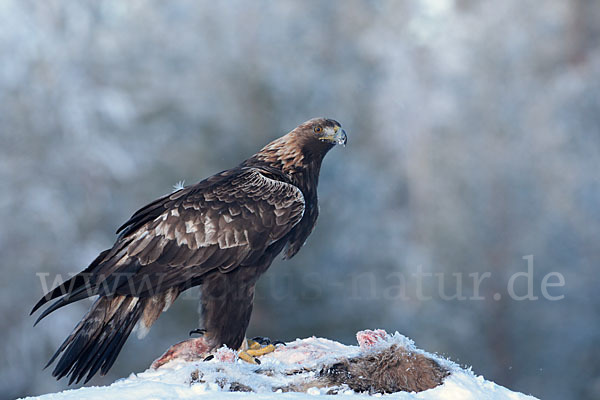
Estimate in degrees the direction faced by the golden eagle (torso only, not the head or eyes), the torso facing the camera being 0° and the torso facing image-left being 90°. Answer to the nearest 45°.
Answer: approximately 270°
